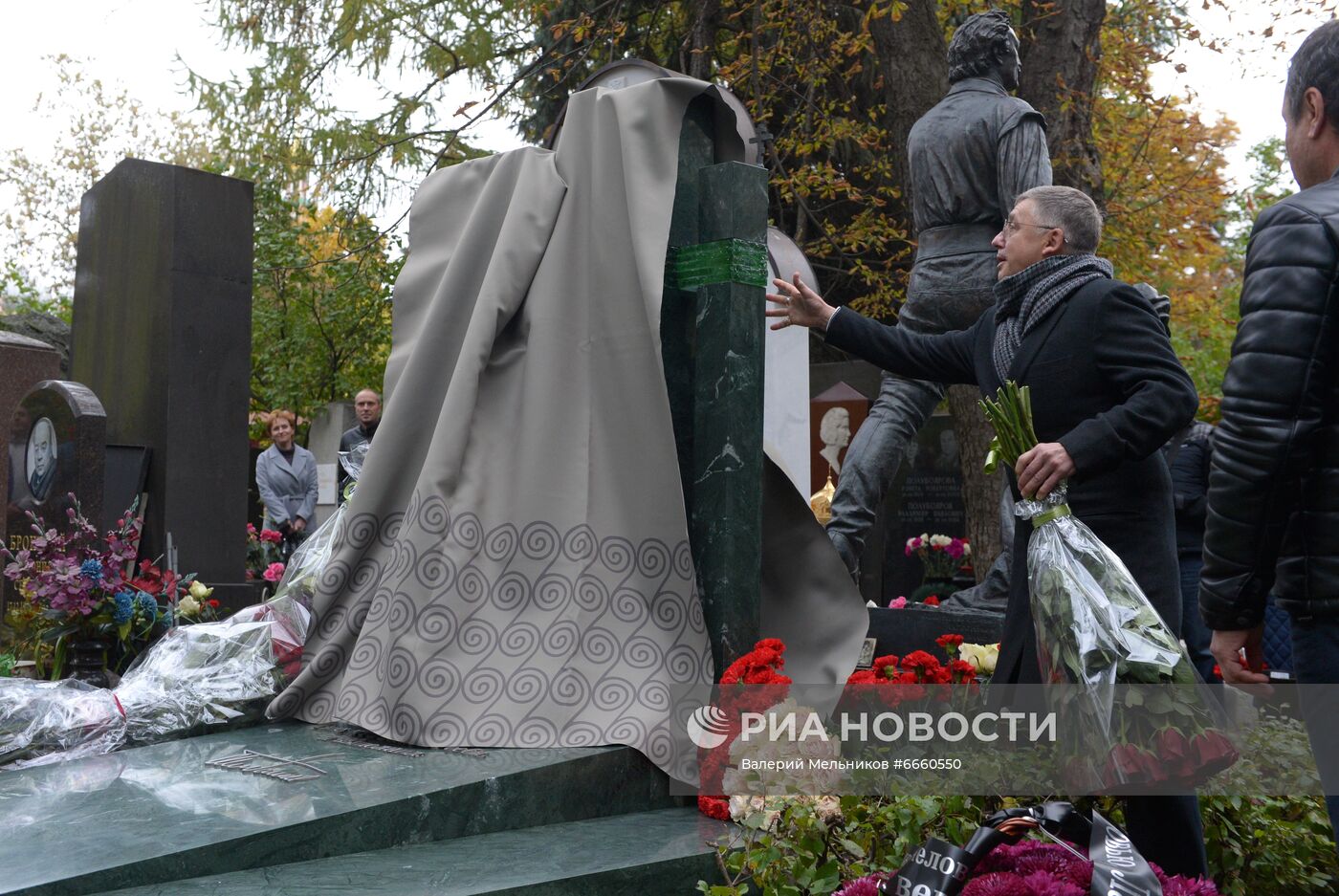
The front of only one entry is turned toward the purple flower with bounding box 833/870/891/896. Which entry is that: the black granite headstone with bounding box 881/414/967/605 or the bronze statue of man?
the black granite headstone

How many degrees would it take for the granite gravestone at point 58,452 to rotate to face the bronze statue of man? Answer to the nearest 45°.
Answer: approximately 90° to its left

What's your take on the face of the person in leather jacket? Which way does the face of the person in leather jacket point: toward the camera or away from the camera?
away from the camera

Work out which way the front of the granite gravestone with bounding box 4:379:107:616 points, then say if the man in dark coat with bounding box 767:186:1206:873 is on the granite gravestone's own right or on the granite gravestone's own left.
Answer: on the granite gravestone's own left

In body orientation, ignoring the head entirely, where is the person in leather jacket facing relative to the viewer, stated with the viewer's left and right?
facing away from the viewer and to the left of the viewer

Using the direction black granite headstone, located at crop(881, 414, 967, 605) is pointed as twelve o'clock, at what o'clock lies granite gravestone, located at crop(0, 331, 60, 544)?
The granite gravestone is roughly at 2 o'clock from the black granite headstone.

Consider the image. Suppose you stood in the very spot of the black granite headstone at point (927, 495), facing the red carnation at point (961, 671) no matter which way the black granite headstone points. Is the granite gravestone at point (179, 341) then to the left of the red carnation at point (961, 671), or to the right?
right

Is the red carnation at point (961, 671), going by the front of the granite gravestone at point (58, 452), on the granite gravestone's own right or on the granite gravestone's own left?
on the granite gravestone's own left

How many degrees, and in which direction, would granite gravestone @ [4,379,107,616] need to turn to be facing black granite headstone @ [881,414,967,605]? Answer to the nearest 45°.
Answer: approximately 135° to its left

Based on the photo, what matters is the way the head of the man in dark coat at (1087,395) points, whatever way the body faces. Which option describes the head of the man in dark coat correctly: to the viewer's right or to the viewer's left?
to the viewer's left

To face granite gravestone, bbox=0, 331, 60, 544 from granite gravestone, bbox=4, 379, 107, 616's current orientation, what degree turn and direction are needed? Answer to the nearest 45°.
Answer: approximately 135° to its right

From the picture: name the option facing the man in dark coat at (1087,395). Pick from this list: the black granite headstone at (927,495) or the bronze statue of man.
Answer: the black granite headstone
